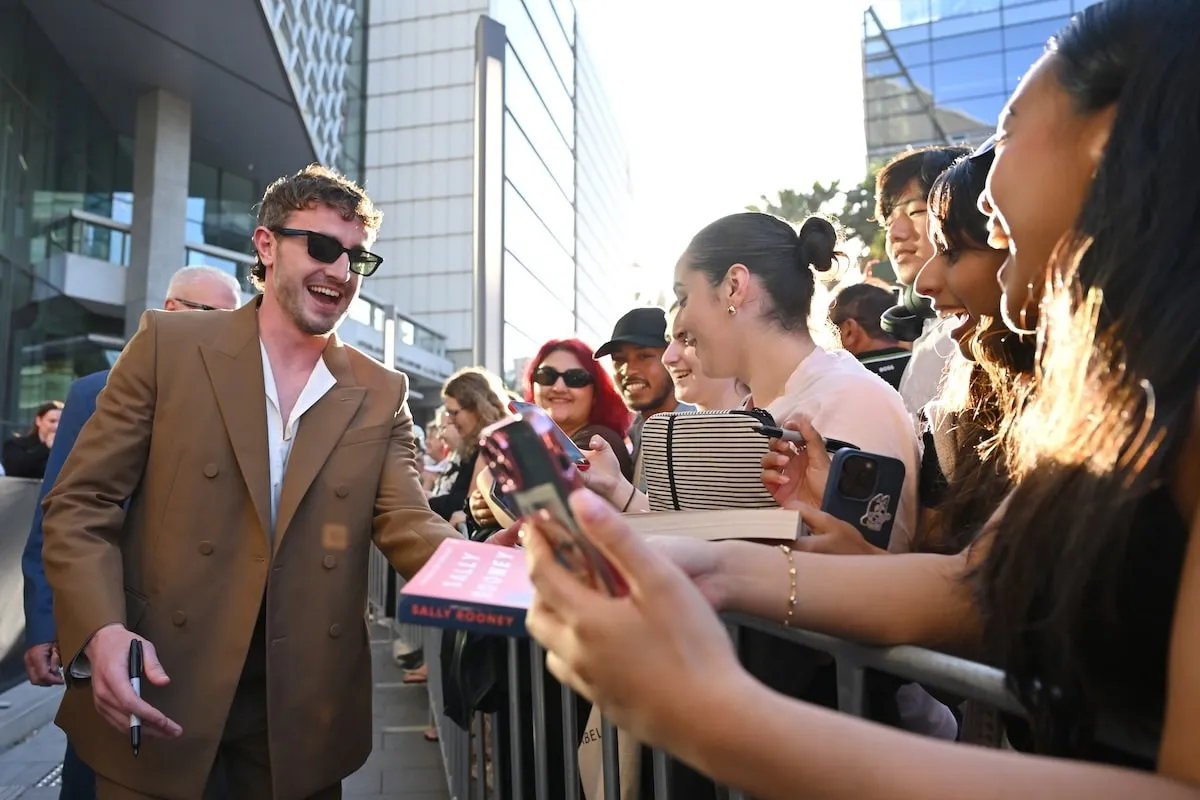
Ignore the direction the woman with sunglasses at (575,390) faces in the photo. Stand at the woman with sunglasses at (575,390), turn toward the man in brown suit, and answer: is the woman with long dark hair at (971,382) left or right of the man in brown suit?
left

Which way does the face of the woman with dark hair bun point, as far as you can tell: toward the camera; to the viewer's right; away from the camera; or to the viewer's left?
to the viewer's left

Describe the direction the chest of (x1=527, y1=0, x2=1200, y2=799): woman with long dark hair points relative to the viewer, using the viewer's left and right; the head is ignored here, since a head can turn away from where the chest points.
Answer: facing to the left of the viewer

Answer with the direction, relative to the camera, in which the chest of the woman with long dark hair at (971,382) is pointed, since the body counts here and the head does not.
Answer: to the viewer's left

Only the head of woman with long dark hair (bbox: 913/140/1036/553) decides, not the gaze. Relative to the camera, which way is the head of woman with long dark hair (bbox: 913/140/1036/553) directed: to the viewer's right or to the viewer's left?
to the viewer's left

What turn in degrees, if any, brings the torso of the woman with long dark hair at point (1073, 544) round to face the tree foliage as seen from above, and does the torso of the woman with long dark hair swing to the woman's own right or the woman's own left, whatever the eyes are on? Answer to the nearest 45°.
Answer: approximately 90° to the woman's own right

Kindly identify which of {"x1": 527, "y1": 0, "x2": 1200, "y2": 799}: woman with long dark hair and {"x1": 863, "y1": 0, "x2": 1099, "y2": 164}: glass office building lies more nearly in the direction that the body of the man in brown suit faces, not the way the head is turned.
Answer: the woman with long dark hair

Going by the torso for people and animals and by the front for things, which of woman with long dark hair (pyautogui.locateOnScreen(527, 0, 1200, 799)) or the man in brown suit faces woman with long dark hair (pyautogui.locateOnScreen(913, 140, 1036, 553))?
the man in brown suit

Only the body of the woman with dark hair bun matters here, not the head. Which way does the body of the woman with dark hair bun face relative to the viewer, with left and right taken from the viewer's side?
facing to the left of the viewer

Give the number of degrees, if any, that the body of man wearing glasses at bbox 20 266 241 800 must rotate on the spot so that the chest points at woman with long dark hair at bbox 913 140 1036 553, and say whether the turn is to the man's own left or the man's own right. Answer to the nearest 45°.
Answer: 0° — they already face them

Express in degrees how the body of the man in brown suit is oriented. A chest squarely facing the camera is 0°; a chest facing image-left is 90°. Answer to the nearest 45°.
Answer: approximately 315°
